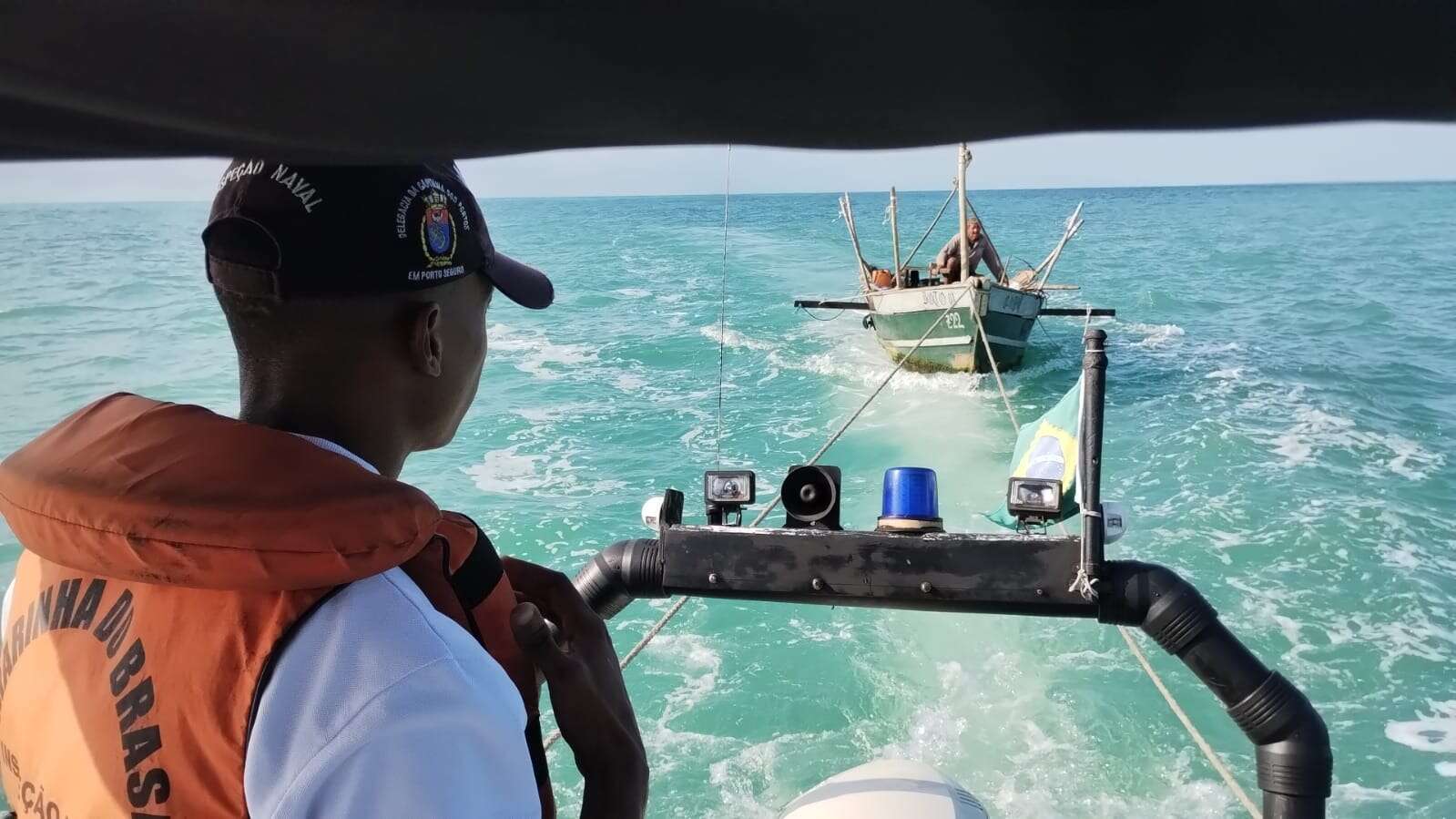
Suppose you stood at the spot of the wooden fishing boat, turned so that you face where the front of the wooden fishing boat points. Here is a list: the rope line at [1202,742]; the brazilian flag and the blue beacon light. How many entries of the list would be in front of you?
3

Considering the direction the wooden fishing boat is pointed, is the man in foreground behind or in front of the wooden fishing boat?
in front

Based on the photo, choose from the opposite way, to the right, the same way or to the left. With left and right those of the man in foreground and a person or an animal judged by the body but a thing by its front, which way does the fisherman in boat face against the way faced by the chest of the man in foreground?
the opposite way

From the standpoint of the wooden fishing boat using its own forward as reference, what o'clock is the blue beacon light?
The blue beacon light is roughly at 12 o'clock from the wooden fishing boat.

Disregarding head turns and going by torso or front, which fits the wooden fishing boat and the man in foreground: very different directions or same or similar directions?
very different directions

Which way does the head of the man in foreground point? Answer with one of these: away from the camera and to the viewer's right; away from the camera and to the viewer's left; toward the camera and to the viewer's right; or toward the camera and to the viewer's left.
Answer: away from the camera and to the viewer's right

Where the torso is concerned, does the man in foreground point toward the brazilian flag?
yes

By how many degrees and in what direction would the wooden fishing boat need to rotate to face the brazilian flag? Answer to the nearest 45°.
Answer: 0° — it already faces it

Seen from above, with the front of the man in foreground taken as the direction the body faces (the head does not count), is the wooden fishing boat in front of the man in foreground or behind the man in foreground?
in front

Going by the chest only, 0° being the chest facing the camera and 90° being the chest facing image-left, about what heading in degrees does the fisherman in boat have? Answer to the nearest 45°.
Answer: approximately 0°

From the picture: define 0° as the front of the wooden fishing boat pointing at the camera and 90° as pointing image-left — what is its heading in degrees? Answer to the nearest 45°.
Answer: approximately 0°

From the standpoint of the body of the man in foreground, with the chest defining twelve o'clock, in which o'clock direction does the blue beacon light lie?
The blue beacon light is roughly at 12 o'clock from the man in foreground.

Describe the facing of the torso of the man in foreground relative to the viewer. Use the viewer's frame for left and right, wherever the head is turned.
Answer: facing away from the viewer and to the right of the viewer

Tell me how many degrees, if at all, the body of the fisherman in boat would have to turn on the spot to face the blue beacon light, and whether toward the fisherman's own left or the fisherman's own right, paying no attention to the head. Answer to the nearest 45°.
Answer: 0° — they already face it
